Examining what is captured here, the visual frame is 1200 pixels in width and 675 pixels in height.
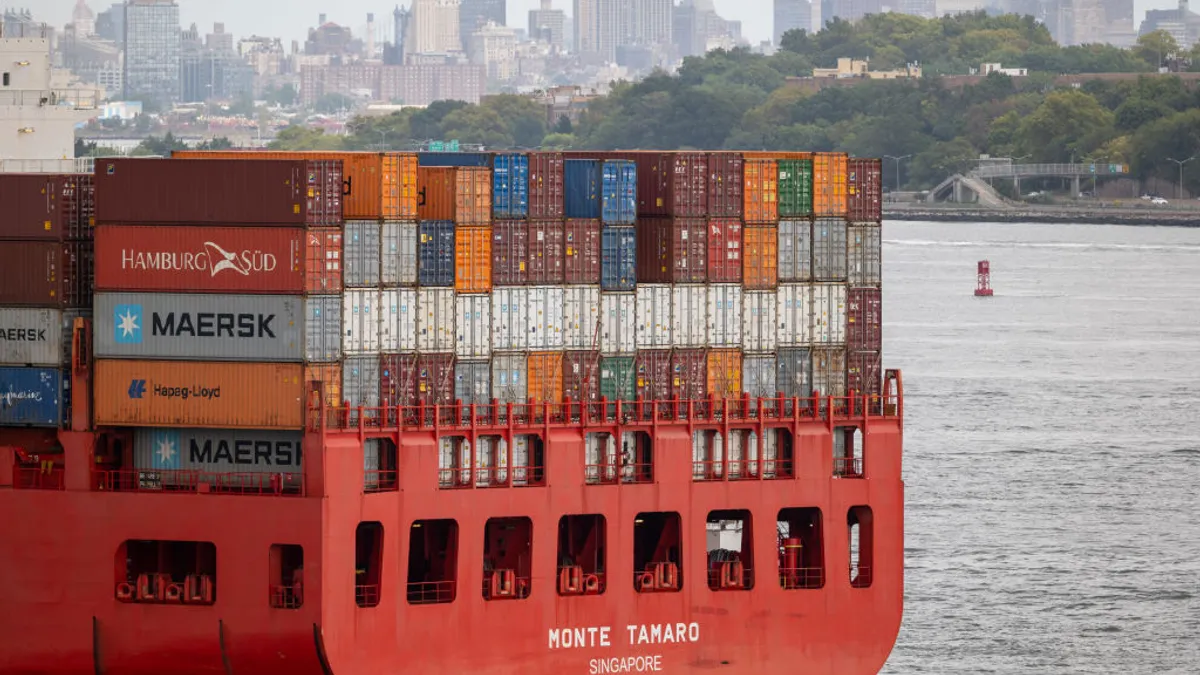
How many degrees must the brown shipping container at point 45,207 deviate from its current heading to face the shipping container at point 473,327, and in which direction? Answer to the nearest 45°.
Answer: approximately 45° to its left

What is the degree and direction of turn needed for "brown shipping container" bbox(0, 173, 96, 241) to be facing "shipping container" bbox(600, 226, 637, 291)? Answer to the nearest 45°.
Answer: approximately 45° to its left

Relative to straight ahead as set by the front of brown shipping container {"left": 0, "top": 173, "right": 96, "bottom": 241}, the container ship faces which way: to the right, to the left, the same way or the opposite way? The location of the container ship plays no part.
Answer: the opposite way

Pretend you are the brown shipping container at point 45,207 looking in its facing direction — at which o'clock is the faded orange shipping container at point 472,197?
the faded orange shipping container at point 472,197 is roughly at 11 o'clock from the brown shipping container at point 45,207.

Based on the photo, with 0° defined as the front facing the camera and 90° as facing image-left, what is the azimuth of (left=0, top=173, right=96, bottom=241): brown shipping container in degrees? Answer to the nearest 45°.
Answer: approximately 315°

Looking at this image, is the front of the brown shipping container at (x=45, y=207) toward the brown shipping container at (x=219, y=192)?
yes

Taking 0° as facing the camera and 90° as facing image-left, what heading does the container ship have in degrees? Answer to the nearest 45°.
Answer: approximately 135°
